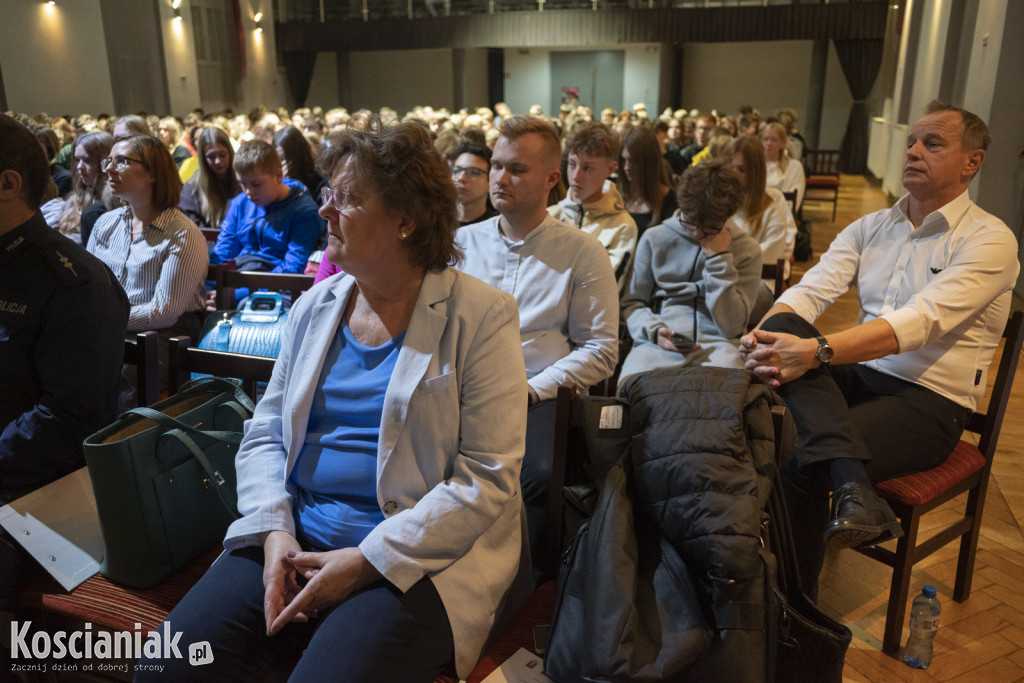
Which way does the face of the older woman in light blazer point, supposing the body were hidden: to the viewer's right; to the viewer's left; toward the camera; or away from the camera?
to the viewer's left

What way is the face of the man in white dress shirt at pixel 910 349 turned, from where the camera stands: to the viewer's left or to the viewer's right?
to the viewer's left

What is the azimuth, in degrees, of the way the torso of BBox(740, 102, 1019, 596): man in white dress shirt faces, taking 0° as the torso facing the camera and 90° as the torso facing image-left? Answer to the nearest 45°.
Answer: approximately 45°

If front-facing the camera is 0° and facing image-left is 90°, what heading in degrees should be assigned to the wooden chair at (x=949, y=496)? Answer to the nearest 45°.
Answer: approximately 45°

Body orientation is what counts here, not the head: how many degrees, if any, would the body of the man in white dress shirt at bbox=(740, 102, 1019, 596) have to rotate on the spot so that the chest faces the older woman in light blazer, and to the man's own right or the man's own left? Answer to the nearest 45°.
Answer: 0° — they already face them

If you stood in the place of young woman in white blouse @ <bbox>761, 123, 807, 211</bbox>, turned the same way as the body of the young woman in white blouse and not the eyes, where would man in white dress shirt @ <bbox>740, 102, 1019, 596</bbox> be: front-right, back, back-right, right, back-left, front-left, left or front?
front-left

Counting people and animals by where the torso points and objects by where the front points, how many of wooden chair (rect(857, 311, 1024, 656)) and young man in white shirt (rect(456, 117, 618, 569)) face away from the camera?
0

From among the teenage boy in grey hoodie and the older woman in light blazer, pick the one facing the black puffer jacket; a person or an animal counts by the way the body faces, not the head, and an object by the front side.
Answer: the teenage boy in grey hoodie

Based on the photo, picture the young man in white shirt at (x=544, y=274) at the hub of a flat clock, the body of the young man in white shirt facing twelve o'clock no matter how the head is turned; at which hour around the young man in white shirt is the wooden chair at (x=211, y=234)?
The wooden chair is roughly at 3 o'clock from the young man in white shirt.

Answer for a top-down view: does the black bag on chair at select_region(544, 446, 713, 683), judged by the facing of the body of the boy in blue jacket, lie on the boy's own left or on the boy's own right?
on the boy's own left

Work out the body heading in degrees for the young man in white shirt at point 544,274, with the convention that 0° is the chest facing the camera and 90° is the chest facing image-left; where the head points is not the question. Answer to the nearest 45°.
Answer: approximately 45°

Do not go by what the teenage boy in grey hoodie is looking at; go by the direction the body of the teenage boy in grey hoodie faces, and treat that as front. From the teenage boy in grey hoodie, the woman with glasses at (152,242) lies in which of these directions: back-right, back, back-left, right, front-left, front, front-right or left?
right
